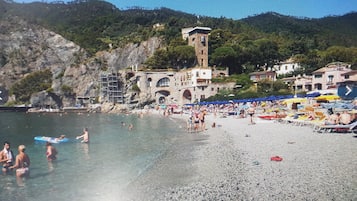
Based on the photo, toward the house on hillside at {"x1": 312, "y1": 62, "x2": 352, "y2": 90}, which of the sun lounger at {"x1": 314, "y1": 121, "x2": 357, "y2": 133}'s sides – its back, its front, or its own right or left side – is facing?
right

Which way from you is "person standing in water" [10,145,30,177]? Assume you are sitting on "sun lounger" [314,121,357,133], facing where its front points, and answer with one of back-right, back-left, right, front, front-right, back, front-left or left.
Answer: front-left

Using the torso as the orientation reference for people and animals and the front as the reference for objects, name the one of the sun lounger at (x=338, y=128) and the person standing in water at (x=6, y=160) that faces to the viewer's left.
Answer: the sun lounger

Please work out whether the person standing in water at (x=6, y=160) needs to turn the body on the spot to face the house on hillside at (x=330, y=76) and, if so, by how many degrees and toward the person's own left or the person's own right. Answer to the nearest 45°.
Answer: approximately 90° to the person's own left

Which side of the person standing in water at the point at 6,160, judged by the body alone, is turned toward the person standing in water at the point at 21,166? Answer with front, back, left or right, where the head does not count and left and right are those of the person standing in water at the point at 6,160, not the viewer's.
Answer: front

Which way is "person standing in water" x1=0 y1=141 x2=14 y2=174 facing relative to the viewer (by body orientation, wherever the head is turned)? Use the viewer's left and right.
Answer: facing the viewer and to the right of the viewer

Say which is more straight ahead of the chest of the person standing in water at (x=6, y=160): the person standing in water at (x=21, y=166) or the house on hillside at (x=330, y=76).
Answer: the person standing in water

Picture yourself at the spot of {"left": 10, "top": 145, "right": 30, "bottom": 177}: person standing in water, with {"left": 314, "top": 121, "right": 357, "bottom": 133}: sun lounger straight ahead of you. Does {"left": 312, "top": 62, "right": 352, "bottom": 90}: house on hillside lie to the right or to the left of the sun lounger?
left

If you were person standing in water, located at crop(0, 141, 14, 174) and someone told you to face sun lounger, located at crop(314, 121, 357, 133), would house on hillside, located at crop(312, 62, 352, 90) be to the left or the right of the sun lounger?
left

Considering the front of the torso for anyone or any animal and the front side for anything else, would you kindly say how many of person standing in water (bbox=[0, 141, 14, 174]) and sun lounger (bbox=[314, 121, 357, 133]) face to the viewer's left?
1

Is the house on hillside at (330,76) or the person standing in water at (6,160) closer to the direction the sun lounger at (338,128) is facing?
the person standing in water

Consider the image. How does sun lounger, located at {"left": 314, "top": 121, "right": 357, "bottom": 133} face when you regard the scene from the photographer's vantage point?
facing to the left of the viewer

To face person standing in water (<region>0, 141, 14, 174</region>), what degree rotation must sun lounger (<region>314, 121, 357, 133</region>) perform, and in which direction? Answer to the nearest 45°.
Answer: approximately 45° to its left

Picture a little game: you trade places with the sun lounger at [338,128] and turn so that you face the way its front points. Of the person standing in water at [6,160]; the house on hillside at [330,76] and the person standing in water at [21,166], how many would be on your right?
1
